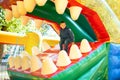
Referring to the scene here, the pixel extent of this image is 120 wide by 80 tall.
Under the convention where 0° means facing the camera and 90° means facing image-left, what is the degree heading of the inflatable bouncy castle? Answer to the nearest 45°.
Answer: approximately 45°
